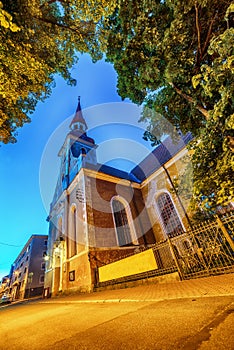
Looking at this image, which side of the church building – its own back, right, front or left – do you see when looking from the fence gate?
left

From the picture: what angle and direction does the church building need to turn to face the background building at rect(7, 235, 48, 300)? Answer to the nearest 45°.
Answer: approximately 90° to its right

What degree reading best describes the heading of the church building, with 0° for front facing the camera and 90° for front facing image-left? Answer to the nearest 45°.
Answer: approximately 45°

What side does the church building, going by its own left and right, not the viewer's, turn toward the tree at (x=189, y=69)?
left
